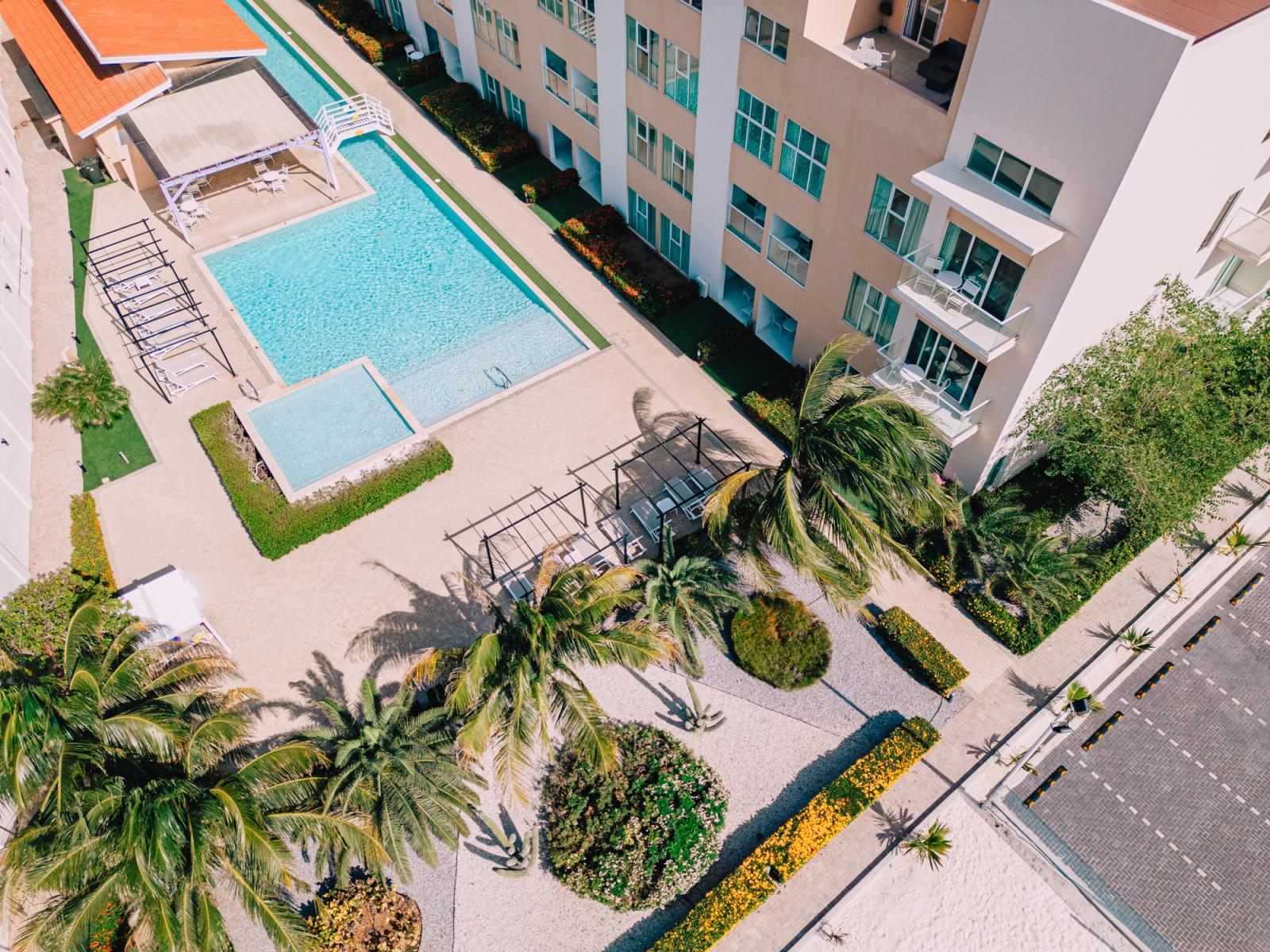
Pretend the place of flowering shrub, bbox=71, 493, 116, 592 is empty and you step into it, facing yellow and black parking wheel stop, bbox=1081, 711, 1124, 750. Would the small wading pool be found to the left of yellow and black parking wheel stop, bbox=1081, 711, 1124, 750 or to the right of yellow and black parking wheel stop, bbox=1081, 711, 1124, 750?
left

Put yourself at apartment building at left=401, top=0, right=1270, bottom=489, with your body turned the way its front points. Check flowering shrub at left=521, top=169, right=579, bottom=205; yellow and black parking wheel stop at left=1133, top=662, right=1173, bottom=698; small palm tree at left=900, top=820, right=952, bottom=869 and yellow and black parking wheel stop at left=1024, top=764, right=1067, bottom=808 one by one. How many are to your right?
1

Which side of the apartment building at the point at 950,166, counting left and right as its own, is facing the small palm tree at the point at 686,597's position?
front

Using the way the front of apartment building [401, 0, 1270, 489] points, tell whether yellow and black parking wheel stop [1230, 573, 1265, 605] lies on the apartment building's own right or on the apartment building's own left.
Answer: on the apartment building's own left

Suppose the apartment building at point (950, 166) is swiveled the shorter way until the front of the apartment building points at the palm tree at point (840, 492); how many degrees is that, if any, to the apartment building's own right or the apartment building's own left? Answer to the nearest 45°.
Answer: approximately 45° to the apartment building's own left

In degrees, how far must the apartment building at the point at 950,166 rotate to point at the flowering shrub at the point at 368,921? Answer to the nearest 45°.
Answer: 0° — it already faces it

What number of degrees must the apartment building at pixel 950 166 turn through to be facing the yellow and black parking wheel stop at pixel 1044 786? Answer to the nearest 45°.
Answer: approximately 90° to its left

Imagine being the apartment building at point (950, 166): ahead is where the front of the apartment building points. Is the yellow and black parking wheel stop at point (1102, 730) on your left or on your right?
on your left

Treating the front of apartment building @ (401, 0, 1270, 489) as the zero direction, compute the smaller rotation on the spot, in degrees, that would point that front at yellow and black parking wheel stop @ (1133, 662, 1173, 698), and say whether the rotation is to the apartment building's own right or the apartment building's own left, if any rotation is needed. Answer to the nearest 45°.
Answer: approximately 90° to the apartment building's own left

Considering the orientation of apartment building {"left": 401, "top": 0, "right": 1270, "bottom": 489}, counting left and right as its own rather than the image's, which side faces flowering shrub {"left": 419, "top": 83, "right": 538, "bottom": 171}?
right

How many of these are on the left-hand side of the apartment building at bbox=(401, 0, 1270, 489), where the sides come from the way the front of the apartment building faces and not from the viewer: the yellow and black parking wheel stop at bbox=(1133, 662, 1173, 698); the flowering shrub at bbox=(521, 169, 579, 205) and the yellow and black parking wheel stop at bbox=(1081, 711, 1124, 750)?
2

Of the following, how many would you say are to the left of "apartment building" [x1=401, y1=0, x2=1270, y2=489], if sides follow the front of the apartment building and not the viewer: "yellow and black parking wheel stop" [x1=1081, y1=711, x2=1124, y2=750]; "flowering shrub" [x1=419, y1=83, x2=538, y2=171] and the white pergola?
1

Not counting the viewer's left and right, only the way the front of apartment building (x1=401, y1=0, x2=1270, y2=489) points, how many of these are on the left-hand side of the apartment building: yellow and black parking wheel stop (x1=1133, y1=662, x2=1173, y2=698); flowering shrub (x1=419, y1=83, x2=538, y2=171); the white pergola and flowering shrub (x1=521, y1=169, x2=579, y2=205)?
1

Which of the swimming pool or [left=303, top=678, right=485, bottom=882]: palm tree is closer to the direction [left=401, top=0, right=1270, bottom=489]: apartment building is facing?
the palm tree

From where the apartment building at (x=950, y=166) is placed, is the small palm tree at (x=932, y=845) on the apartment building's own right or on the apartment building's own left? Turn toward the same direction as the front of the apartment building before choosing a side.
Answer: on the apartment building's own left

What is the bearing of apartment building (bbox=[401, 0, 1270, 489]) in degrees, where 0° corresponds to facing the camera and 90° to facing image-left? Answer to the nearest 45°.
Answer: approximately 45°

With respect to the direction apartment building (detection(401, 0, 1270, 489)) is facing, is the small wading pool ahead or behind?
ahead

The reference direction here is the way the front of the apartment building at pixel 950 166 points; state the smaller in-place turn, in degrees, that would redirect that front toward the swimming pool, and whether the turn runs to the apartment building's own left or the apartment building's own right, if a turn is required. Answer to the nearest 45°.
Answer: approximately 45° to the apartment building's own right

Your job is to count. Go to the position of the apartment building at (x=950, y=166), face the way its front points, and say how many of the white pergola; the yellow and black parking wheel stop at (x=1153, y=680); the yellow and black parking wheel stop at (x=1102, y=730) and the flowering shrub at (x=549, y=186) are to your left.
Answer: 2

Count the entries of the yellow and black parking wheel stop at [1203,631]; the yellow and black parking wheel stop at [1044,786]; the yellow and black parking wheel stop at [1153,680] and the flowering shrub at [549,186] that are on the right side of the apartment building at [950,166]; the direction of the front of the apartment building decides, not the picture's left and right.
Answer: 1
